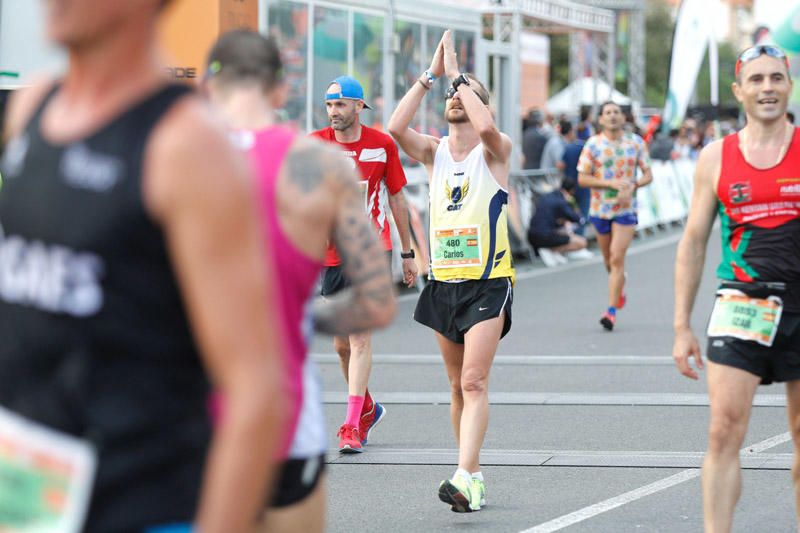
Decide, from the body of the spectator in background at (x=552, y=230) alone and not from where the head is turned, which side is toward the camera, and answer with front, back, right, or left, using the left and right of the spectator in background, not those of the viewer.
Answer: right

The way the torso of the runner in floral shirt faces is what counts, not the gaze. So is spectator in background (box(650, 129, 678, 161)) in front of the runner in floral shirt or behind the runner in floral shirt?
behind

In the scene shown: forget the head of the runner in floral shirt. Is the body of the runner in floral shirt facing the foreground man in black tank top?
yes

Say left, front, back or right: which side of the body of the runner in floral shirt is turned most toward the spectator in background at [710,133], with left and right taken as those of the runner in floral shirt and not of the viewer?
back

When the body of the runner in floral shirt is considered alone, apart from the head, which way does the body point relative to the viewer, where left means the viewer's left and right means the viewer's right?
facing the viewer

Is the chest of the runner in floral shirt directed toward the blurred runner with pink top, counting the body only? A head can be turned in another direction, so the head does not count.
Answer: yes

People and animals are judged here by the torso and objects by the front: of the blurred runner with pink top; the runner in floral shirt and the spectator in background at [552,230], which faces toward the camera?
the runner in floral shirt

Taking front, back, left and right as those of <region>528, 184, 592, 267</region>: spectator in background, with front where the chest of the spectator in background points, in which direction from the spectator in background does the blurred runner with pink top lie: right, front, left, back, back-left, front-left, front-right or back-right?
right

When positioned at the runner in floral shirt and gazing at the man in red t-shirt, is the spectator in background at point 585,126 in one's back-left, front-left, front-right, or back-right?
back-right

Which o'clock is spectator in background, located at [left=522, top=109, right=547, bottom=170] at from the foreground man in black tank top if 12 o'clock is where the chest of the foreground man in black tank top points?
The spectator in background is roughly at 5 o'clock from the foreground man in black tank top.

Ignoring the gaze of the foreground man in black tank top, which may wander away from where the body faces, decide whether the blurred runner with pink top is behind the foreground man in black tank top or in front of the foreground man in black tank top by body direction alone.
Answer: behind

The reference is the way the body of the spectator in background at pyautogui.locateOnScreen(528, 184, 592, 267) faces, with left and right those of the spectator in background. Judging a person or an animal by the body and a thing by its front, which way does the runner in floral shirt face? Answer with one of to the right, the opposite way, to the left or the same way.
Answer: to the right
